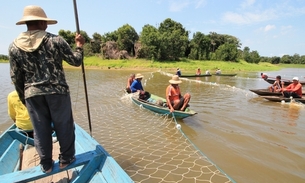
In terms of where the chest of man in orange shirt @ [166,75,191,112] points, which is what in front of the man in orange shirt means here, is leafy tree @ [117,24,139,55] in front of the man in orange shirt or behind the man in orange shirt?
behind

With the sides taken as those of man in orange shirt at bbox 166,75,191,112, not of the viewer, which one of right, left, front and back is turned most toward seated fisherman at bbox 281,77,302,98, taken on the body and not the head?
left

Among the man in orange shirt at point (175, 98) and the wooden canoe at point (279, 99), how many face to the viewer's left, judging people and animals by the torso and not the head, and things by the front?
1

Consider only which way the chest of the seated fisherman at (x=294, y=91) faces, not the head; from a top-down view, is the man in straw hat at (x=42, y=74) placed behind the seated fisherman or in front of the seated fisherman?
in front

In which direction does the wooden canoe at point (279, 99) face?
to the viewer's left

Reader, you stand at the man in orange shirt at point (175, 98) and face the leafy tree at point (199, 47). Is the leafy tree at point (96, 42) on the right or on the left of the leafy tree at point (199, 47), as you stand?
left

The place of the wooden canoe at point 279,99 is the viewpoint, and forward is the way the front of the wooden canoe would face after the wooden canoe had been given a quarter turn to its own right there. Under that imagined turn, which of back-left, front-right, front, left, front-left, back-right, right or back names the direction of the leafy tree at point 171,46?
front-left

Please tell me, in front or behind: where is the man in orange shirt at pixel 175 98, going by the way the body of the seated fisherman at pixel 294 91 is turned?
in front

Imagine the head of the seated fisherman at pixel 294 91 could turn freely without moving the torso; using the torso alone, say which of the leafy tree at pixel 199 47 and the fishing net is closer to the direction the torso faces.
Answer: the fishing net

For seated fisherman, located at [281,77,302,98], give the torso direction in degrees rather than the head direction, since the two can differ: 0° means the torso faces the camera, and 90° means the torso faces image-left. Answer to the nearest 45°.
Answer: approximately 45°

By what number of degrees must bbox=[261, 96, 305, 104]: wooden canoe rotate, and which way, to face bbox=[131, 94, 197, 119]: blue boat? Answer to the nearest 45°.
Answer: approximately 45° to its left

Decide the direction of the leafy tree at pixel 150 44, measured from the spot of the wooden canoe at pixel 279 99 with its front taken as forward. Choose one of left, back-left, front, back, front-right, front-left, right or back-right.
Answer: front-right

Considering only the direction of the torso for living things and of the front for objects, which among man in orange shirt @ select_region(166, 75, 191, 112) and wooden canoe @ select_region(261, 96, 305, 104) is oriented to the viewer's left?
the wooden canoe
